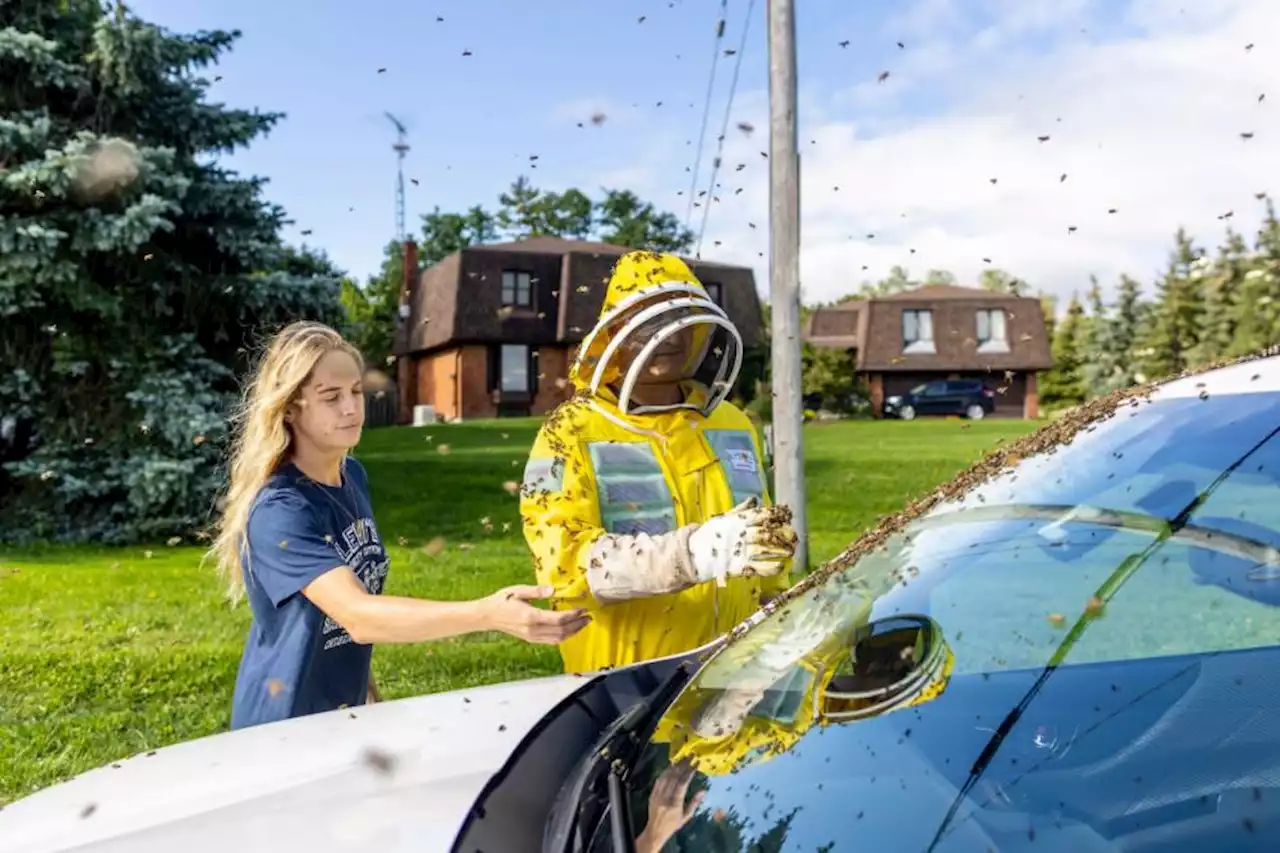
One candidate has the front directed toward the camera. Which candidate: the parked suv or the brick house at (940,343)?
the brick house

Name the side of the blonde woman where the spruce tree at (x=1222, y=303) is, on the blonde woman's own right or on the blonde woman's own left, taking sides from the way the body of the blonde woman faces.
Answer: on the blonde woman's own left

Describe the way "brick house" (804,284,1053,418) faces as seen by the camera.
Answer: facing the viewer

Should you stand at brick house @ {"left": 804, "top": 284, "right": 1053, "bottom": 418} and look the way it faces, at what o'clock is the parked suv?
The parked suv is roughly at 12 o'clock from the brick house.

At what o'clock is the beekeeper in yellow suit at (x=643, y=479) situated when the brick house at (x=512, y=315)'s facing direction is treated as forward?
The beekeeper in yellow suit is roughly at 12 o'clock from the brick house.

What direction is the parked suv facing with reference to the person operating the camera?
facing to the left of the viewer

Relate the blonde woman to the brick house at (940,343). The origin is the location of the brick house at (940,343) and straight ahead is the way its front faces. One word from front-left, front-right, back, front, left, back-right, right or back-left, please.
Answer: front

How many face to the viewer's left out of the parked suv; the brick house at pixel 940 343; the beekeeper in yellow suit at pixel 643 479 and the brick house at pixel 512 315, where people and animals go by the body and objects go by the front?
1

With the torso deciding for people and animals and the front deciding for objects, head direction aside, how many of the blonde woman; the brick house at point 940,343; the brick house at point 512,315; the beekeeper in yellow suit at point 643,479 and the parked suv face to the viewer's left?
1

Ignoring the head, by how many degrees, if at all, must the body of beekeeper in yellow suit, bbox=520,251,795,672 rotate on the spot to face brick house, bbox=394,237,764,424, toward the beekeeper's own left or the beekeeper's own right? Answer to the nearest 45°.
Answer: approximately 135° to the beekeeper's own left

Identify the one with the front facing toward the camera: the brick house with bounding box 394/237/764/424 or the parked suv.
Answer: the brick house

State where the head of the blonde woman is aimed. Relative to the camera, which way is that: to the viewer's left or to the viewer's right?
to the viewer's right

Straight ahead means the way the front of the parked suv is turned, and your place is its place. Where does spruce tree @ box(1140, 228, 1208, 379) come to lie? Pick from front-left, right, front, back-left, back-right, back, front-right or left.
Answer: back-right

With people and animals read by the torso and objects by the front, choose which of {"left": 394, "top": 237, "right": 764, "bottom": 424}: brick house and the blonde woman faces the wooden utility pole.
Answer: the brick house

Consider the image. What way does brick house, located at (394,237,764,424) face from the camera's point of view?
toward the camera
